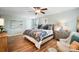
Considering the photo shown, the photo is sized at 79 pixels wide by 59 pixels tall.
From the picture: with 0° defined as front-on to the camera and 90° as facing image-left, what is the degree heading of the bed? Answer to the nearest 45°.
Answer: approximately 45°
